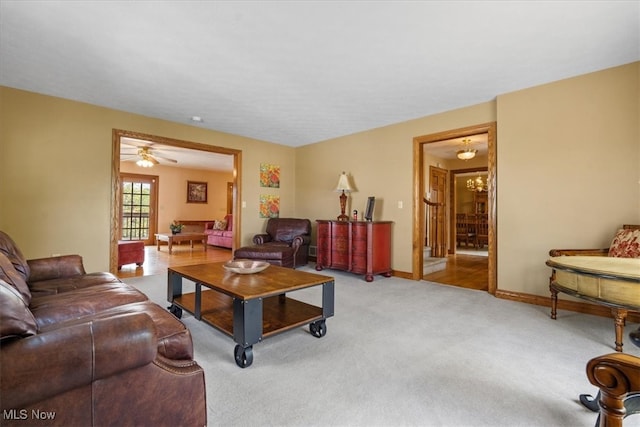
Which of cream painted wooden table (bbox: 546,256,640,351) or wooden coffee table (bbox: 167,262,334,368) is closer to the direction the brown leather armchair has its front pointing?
the wooden coffee table

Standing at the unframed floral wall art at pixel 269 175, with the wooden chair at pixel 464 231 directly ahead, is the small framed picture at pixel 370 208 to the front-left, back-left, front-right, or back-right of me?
front-right

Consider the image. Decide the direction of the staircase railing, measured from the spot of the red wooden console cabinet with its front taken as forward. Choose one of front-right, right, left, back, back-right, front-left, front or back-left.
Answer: back

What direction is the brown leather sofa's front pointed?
to the viewer's right

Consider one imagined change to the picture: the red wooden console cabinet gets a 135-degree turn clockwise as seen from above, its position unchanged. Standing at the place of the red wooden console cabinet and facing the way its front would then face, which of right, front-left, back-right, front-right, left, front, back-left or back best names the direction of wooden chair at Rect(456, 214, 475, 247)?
front-right

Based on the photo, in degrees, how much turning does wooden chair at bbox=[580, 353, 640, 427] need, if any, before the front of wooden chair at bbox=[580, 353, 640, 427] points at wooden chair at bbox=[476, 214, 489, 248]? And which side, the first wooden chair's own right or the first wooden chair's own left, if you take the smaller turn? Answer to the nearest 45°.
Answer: approximately 135° to the first wooden chair's own right
